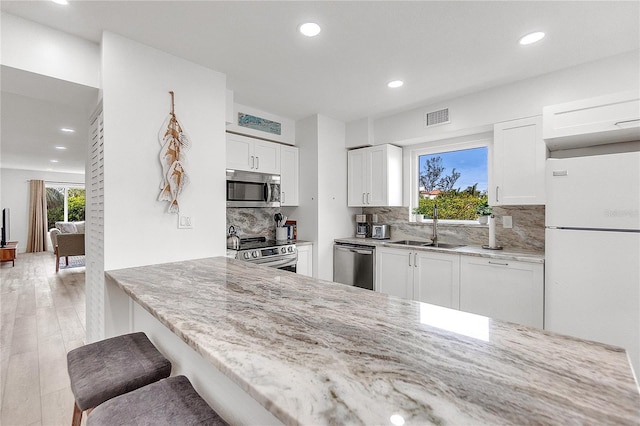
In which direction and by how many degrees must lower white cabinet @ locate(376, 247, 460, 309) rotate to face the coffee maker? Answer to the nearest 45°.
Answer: approximately 90° to its right

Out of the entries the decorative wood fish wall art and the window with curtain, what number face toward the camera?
2

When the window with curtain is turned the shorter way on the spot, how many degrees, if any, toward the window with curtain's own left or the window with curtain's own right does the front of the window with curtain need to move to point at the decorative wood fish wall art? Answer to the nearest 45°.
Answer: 0° — it already faces it

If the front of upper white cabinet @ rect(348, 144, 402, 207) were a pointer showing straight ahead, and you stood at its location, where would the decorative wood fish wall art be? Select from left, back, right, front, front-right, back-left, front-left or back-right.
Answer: front

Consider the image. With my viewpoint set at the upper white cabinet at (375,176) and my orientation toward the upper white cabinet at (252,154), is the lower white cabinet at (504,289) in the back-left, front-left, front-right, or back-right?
back-left

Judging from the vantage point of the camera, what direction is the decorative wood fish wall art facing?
facing the viewer

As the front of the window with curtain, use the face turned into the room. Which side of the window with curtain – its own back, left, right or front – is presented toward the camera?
front

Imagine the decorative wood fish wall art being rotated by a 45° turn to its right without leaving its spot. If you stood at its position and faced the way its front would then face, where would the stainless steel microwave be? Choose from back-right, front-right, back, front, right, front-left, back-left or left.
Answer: back

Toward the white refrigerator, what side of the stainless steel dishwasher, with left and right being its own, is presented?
left

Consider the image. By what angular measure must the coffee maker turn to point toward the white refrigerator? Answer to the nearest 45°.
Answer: approximately 90° to its left

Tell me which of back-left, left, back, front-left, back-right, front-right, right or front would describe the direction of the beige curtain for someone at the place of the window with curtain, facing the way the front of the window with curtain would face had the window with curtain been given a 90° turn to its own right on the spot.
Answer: front-left

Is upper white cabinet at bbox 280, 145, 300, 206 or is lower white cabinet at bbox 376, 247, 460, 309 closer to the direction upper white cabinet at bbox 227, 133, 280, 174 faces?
the lower white cabinet

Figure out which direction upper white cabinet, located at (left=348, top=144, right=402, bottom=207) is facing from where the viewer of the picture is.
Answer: facing the viewer and to the left of the viewer
